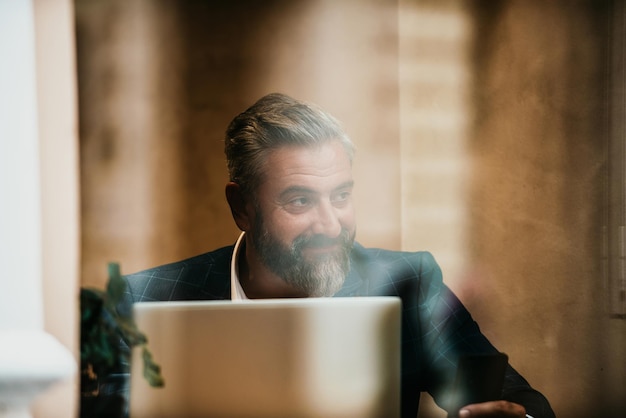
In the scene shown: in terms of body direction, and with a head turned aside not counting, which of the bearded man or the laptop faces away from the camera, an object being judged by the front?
the laptop

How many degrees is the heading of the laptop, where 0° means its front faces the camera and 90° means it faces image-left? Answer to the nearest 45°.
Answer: approximately 180°

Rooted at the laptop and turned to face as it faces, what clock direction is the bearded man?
The bearded man is roughly at 12 o'clock from the laptop.

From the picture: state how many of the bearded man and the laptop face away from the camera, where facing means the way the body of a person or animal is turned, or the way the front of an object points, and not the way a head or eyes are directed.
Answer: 1

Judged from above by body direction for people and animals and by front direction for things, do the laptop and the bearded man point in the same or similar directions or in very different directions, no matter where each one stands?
very different directions

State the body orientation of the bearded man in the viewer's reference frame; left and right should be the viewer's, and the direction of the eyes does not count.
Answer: facing the viewer

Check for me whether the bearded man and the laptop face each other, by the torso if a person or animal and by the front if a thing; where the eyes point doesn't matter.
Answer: yes

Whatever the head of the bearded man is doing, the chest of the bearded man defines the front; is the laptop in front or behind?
in front
